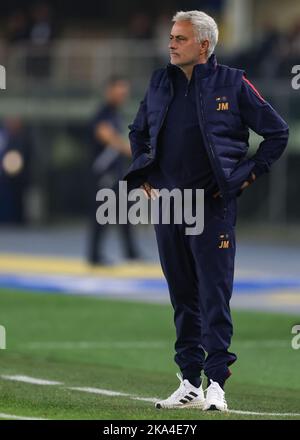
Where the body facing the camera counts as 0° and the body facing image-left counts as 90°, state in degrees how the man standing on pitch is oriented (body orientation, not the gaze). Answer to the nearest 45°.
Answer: approximately 45°

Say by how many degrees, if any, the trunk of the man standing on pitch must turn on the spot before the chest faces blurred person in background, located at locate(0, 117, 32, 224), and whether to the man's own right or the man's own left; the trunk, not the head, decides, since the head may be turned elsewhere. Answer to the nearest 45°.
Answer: approximately 135° to the man's own right

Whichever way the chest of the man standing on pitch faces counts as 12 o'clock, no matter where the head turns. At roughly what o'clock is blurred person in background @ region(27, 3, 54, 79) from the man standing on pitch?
The blurred person in background is roughly at 4 o'clock from the man standing on pitch.

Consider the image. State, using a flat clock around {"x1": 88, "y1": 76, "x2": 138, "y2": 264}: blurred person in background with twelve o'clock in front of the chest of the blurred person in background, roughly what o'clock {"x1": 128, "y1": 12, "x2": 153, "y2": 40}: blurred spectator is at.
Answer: The blurred spectator is roughly at 9 o'clock from the blurred person in background.

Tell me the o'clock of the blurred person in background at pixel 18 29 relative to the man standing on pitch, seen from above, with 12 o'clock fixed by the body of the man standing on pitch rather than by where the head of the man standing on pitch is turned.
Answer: The blurred person in background is roughly at 4 o'clock from the man standing on pitch.

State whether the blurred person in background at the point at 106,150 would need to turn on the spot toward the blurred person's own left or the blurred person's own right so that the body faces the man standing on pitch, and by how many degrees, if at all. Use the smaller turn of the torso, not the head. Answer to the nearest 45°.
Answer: approximately 90° to the blurred person's own right

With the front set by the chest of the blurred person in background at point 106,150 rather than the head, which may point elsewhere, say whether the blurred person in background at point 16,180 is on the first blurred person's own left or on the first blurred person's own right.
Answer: on the first blurred person's own left

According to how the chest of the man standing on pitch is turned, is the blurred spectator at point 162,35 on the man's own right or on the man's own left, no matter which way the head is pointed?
on the man's own right

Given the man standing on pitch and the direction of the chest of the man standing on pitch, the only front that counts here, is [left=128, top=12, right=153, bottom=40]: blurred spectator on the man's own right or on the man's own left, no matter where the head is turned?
on the man's own right

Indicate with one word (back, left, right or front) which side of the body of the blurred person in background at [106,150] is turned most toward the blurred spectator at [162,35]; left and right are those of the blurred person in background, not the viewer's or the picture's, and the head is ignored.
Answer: left

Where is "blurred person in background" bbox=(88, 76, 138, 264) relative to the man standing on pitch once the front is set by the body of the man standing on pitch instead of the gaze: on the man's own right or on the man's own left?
on the man's own right

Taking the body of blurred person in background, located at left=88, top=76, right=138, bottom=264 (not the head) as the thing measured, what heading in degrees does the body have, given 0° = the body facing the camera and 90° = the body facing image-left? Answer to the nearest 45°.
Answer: approximately 270°
